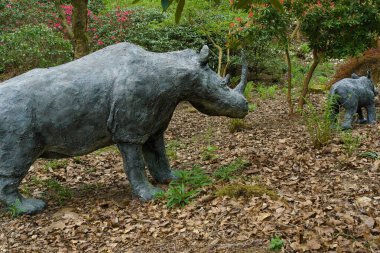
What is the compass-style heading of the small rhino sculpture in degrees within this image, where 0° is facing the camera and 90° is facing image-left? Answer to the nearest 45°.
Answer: approximately 225°

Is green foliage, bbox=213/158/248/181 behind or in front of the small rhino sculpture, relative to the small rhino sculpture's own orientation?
behind

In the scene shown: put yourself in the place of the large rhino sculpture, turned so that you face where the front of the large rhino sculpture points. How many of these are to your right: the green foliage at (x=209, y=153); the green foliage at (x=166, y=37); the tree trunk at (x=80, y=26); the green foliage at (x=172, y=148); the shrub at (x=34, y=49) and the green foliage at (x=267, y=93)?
0

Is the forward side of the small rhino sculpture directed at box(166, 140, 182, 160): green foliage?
no

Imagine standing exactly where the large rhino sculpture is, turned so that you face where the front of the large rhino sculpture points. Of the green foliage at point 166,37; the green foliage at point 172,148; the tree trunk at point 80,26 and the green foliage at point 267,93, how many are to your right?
0

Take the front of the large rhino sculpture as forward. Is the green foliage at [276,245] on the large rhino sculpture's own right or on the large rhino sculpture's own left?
on the large rhino sculpture's own right

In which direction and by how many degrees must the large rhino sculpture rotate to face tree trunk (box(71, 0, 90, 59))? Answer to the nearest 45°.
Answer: approximately 90° to its left

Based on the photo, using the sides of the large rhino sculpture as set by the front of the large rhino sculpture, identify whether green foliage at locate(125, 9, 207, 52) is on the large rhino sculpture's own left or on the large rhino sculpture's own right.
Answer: on the large rhino sculpture's own left

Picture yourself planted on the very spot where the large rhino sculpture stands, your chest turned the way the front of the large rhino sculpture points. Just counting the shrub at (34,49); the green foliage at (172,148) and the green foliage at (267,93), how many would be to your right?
0

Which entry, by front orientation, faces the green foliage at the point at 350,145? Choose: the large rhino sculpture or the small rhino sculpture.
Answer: the large rhino sculpture

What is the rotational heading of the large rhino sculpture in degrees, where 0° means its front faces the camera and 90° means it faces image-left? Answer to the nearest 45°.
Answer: approximately 270°

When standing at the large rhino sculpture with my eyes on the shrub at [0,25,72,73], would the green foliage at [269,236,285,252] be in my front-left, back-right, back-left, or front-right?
back-right

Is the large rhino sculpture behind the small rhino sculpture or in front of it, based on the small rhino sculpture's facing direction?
behind

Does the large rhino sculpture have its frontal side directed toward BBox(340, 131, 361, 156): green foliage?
yes
